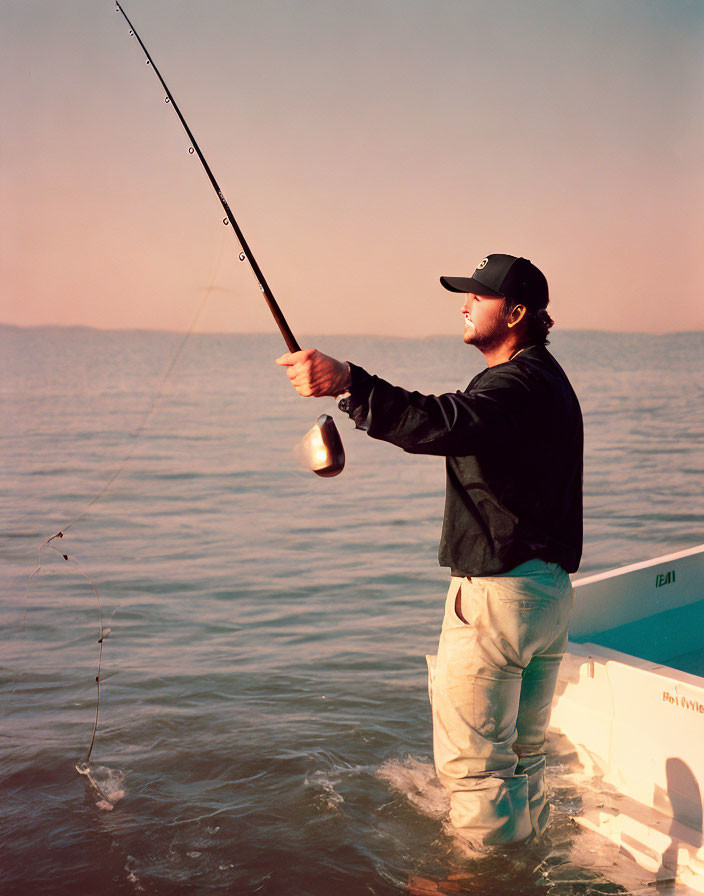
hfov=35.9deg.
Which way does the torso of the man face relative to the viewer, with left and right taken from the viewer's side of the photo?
facing away from the viewer and to the left of the viewer
